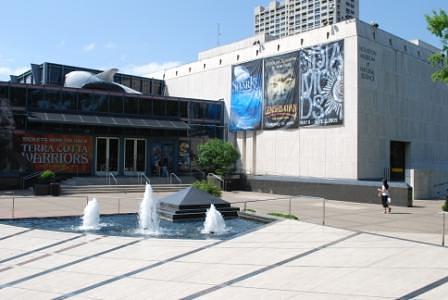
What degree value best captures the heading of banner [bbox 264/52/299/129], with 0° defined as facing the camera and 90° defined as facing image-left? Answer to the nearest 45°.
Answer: approximately 45°

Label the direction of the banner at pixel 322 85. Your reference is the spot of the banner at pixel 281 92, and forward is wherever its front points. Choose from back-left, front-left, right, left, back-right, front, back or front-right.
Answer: left

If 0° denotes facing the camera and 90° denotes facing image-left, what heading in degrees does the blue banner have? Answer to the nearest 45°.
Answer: approximately 45°

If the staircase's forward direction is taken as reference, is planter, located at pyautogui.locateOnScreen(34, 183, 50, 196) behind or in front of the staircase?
in front

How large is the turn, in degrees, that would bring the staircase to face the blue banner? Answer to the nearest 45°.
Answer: approximately 90° to its left

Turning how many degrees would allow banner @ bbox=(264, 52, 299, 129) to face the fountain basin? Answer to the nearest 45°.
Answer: approximately 45° to its left

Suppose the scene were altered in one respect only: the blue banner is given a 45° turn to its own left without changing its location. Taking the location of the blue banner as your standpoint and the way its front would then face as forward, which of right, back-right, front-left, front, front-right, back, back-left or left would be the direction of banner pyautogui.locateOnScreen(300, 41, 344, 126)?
front-left

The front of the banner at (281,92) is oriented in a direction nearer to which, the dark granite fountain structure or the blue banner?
the dark granite fountain structure

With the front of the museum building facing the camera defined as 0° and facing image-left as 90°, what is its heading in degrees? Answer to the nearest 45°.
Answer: approximately 0°

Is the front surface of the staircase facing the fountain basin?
yes

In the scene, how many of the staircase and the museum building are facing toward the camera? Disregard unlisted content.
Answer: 2
